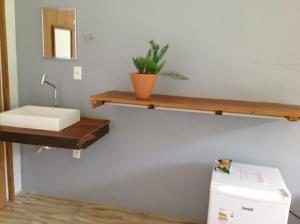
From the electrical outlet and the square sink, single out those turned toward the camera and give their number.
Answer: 2

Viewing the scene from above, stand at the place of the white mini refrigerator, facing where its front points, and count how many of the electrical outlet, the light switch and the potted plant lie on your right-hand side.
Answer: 3

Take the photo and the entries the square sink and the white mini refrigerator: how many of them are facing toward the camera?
2

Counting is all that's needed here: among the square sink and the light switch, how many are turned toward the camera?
2

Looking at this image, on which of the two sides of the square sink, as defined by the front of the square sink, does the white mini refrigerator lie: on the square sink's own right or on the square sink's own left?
on the square sink's own left

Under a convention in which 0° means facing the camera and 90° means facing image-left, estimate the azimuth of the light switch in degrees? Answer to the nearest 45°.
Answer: approximately 0°

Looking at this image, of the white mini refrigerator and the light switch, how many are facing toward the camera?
2

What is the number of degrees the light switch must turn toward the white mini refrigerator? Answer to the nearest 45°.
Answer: approximately 45° to its left
